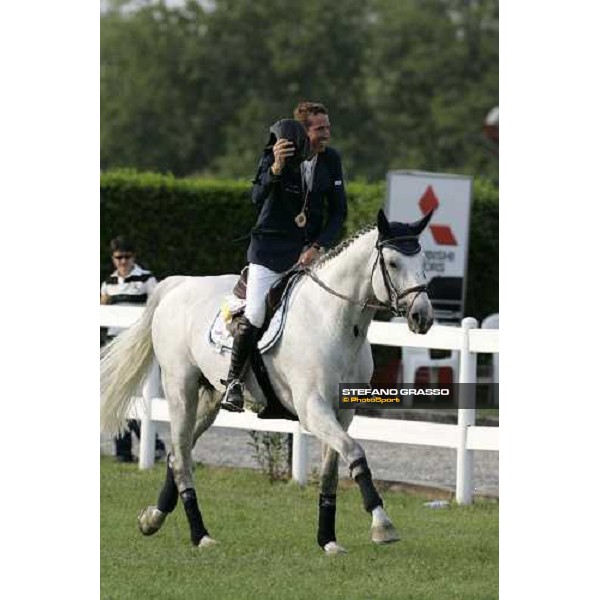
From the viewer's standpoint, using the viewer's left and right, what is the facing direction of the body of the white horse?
facing the viewer and to the right of the viewer

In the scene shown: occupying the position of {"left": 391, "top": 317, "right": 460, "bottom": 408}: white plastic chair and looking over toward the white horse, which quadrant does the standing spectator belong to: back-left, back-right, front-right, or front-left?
front-right

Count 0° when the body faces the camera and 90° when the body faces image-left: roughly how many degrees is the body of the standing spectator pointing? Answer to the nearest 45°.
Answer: approximately 0°

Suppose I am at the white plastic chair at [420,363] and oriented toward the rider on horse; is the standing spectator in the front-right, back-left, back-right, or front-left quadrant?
front-right

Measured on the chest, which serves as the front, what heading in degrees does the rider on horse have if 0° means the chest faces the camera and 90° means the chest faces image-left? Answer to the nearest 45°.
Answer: approximately 315°

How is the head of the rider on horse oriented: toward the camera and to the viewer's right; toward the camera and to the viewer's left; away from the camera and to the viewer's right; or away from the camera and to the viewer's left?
toward the camera and to the viewer's right
